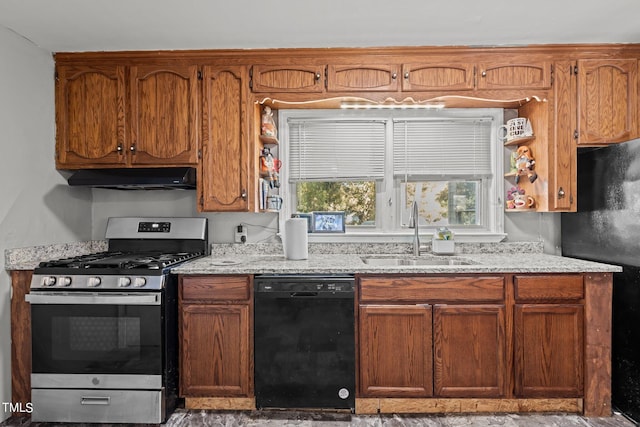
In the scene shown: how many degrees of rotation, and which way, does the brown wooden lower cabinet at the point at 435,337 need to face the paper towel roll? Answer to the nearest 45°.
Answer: approximately 90° to its right

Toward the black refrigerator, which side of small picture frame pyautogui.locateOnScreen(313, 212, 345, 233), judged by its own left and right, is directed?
left

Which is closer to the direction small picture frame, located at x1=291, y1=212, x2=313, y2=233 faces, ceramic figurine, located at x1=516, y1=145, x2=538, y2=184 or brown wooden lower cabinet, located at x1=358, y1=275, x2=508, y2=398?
the brown wooden lower cabinet

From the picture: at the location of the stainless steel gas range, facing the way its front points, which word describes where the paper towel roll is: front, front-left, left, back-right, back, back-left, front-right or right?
left

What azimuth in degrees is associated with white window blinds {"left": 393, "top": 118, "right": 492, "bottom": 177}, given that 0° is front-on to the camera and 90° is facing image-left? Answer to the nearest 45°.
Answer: approximately 0°

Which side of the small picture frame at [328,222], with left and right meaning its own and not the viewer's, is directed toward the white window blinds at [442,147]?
left

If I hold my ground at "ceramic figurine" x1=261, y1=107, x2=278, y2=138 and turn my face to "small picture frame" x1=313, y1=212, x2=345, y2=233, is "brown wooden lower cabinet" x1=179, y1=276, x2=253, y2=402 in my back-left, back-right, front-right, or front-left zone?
back-right

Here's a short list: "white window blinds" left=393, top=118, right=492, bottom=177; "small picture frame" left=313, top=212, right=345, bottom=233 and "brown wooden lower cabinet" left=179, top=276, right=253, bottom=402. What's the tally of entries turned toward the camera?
3

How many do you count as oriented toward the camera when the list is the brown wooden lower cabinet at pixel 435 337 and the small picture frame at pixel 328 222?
2

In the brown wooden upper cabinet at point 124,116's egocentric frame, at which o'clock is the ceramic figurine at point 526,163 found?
The ceramic figurine is roughly at 10 o'clock from the brown wooden upper cabinet.

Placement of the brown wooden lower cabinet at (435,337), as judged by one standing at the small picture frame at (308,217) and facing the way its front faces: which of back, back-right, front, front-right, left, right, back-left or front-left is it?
front-left

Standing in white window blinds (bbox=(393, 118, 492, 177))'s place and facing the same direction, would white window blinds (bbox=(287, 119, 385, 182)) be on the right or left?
on its right

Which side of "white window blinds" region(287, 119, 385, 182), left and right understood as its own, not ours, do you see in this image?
front

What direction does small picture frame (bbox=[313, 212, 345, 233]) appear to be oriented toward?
toward the camera

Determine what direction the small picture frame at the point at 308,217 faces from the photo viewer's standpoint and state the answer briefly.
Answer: facing the viewer
